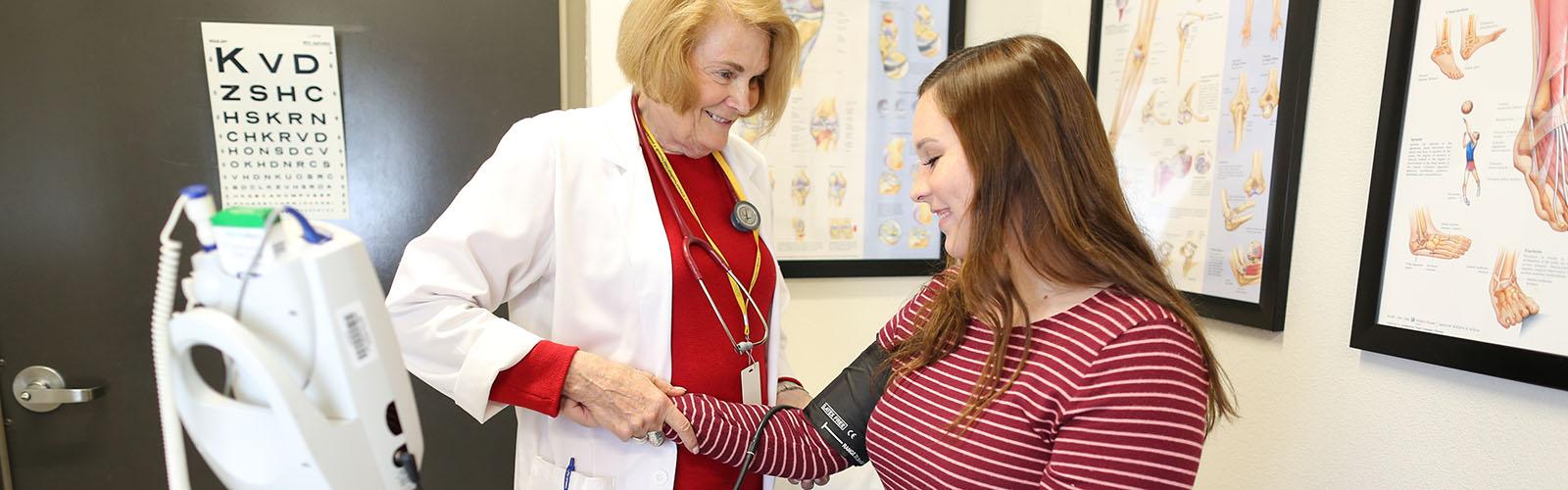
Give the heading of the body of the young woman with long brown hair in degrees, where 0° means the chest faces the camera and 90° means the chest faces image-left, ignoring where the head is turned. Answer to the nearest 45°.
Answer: approximately 45°

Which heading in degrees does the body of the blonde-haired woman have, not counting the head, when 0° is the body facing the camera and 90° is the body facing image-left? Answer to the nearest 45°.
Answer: approximately 315°

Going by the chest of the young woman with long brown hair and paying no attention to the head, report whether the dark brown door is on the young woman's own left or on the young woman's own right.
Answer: on the young woman's own right

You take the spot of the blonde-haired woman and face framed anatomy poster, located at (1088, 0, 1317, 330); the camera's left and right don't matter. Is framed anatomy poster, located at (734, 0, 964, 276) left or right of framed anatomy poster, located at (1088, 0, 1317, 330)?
left

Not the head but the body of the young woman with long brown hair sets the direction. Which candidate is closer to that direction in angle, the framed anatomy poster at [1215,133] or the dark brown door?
the dark brown door

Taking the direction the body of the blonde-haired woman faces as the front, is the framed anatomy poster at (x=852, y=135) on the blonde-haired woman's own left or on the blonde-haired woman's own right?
on the blonde-haired woman's own left
